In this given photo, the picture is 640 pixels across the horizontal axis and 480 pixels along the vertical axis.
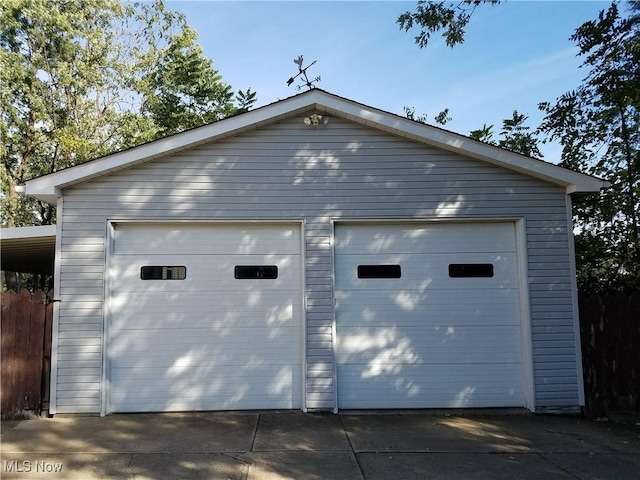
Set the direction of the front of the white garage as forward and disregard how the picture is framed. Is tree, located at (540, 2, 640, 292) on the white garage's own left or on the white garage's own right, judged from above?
on the white garage's own left

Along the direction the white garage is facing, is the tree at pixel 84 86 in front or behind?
behind

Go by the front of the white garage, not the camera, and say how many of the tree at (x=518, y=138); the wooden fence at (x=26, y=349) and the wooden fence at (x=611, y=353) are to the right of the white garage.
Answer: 1

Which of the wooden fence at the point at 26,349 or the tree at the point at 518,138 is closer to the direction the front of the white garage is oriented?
the wooden fence

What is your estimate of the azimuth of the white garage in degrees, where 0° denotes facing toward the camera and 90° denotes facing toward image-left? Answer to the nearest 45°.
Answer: approximately 0°

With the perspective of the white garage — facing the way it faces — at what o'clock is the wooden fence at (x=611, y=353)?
The wooden fence is roughly at 9 o'clock from the white garage.

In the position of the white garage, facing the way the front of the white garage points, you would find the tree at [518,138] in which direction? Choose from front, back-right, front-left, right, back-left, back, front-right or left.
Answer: back-left

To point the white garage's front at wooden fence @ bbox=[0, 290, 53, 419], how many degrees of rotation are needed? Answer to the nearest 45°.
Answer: approximately 90° to its right
